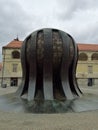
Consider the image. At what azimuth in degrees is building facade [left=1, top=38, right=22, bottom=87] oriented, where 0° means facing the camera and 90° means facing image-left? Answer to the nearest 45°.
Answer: approximately 0°

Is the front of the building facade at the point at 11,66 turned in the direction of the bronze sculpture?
yes

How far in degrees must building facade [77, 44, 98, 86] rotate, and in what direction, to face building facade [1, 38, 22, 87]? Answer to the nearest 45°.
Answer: approximately 90° to its right

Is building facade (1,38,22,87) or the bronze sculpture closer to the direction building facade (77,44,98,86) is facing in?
the bronze sculpture

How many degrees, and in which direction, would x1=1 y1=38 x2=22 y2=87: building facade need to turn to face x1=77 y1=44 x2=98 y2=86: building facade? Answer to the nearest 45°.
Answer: approximately 90° to its left

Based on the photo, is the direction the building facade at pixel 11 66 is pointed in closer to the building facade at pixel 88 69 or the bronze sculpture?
the bronze sculpture

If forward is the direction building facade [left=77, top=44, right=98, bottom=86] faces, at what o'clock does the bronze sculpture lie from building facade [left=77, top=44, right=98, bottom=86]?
The bronze sculpture is roughly at 12 o'clock from the building facade.

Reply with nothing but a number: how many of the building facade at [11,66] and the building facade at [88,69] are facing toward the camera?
2
